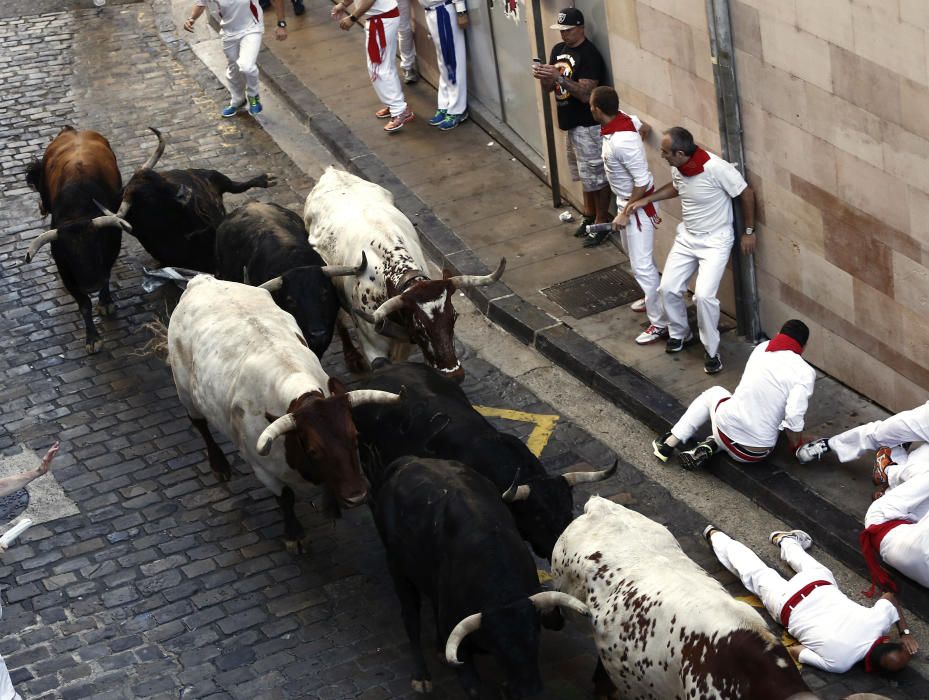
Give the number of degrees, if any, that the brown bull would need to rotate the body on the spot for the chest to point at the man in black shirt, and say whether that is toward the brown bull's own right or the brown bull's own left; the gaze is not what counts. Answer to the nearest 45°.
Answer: approximately 90° to the brown bull's own left

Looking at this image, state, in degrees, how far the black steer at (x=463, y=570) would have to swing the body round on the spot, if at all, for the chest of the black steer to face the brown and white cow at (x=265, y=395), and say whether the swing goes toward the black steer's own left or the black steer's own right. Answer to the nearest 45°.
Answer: approximately 180°

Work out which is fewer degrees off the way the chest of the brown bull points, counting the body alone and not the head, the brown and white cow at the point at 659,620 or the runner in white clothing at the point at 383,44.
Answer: the brown and white cow

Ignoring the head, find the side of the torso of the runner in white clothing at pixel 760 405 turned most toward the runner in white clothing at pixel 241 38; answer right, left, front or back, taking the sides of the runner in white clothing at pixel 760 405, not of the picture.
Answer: front

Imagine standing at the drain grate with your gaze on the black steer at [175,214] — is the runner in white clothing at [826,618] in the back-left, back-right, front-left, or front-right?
back-left

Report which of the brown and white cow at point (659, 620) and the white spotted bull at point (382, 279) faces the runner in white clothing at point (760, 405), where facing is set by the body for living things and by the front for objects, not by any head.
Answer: the white spotted bull

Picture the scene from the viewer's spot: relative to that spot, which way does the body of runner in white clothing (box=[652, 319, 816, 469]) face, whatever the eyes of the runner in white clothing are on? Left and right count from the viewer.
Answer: facing away from the viewer and to the left of the viewer

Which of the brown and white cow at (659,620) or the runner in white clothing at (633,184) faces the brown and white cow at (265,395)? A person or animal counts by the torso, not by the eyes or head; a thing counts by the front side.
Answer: the runner in white clothing

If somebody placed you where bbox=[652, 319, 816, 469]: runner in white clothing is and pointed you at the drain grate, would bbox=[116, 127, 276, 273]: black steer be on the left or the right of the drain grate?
left

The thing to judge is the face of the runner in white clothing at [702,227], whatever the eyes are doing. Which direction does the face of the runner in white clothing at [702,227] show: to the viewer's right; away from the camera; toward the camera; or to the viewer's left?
to the viewer's left

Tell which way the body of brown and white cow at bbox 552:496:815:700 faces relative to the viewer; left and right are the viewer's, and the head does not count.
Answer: facing the viewer and to the right of the viewer

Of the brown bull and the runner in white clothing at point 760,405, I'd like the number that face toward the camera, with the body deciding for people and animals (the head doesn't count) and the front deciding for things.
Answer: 1

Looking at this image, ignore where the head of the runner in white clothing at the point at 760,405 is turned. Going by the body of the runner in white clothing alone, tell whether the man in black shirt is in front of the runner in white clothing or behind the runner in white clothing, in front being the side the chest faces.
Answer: in front

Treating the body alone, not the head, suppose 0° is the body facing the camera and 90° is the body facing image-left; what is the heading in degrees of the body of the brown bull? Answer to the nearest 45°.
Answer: approximately 0°

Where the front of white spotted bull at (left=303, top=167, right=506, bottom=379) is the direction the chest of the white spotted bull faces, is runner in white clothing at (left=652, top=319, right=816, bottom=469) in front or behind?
in front

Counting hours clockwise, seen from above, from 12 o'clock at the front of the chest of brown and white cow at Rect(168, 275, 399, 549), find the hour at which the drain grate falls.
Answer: The drain grate is roughly at 9 o'clock from the brown and white cow.

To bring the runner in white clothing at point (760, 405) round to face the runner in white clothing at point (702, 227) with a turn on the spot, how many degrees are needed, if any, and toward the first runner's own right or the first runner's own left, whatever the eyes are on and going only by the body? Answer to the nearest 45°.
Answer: approximately 45° to the first runner's own right
